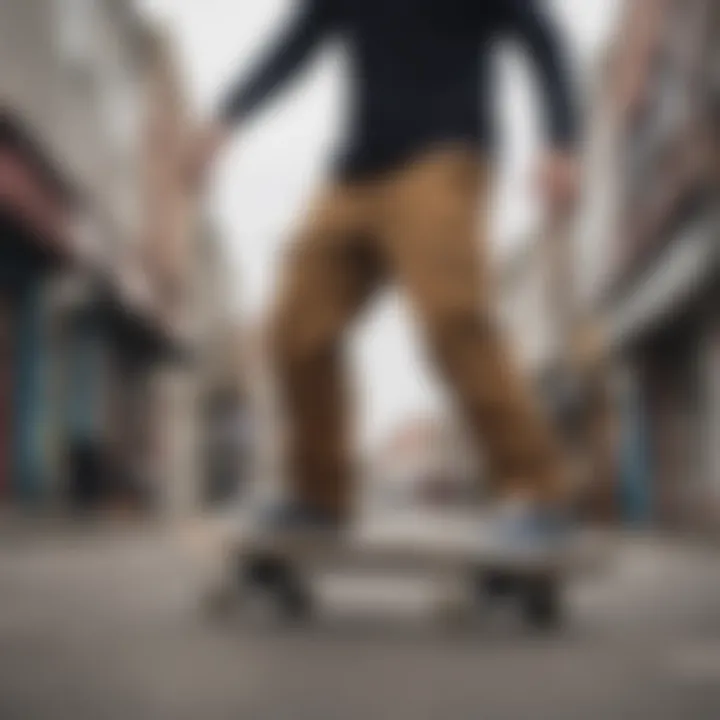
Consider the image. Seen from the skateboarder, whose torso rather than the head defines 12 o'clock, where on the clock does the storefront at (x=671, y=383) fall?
The storefront is roughly at 5 o'clock from the skateboarder.
